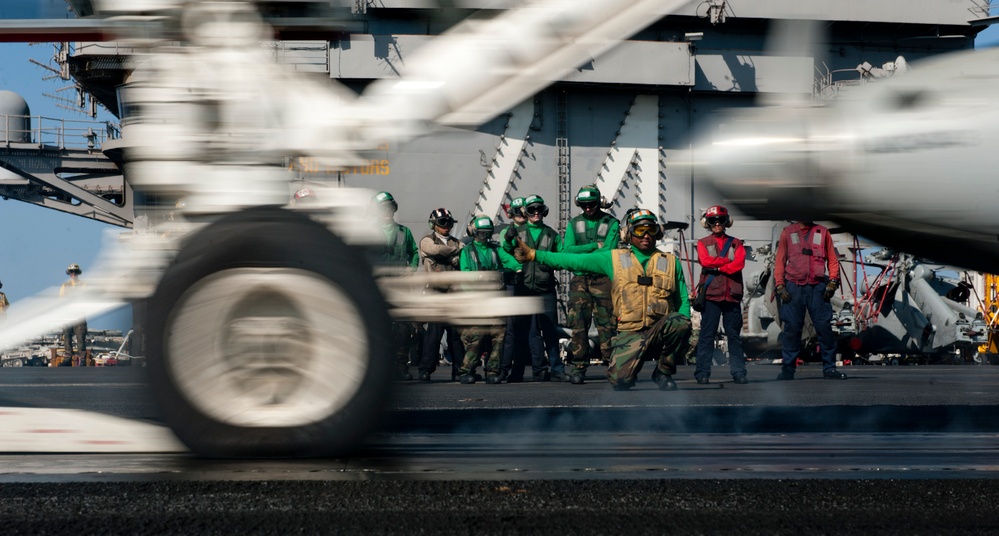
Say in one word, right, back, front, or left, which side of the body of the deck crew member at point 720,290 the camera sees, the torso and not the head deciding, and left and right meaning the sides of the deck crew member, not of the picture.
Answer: front

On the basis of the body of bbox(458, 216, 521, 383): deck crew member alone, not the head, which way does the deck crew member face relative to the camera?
toward the camera

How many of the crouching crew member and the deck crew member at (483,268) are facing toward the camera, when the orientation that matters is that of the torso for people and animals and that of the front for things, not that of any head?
2

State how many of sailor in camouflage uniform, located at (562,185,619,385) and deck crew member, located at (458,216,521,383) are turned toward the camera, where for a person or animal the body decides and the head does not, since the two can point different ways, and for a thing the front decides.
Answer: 2

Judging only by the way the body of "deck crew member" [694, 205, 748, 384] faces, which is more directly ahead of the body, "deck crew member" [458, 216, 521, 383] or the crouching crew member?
the crouching crew member

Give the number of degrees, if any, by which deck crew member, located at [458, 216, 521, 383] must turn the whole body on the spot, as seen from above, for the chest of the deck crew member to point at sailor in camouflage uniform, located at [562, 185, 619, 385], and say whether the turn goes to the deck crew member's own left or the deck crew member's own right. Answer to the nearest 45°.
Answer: approximately 45° to the deck crew member's own left

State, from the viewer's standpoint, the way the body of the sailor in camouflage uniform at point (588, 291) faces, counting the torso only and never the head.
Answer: toward the camera

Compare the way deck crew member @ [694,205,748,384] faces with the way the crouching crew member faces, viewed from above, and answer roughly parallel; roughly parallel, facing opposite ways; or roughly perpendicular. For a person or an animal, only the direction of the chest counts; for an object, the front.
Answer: roughly parallel

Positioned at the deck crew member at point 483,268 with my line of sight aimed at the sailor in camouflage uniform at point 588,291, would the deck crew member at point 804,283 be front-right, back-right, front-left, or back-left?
front-left

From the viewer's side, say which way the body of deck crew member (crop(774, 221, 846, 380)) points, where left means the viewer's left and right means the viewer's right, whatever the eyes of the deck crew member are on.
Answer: facing the viewer
